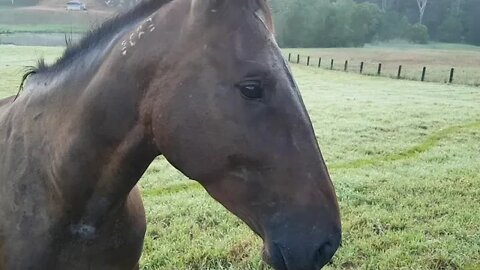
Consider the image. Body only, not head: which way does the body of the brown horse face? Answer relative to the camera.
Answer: to the viewer's right

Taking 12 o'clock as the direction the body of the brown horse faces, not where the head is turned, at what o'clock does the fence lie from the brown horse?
The fence is roughly at 10 o'clock from the brown horse.
